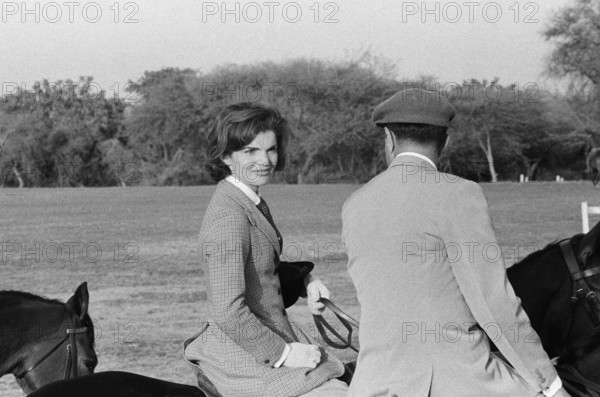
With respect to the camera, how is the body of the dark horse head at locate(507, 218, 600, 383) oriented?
to the viewer's right

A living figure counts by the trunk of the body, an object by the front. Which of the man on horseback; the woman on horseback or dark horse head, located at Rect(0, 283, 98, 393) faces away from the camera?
the man on horseback

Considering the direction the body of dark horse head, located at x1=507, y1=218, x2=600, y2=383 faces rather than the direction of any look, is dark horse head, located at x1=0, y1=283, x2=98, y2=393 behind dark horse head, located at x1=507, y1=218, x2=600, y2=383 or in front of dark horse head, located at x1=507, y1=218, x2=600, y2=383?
behind

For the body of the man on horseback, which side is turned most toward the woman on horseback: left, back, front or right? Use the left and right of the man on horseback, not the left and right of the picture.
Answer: left

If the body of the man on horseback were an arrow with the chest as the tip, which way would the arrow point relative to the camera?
away from the camera
